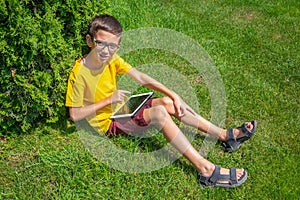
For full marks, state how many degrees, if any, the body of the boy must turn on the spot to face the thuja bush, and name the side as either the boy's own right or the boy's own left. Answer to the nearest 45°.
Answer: approximately 135° to the boy's own right

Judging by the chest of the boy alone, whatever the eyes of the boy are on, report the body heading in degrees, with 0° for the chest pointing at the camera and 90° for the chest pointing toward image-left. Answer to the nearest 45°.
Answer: approximately 315°
